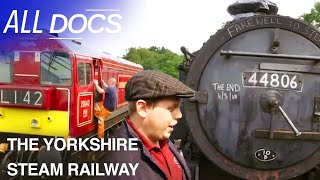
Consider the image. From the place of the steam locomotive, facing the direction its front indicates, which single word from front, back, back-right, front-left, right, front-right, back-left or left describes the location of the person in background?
back-right

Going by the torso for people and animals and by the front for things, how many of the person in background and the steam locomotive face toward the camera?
1

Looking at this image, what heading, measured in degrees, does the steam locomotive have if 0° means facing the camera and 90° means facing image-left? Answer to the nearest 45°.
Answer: approximately 0°
